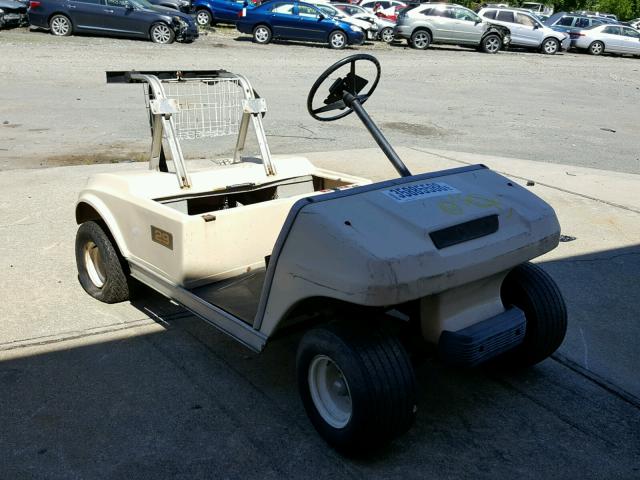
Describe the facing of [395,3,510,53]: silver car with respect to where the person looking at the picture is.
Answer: facing to the right of the viewer

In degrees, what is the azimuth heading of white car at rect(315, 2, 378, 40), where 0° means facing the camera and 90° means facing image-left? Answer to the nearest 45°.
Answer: approximately 315°

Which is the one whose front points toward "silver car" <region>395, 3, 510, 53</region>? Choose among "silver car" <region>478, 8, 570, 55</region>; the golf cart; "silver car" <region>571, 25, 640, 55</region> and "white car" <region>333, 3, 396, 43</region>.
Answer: "white car" <region>333, 3, 396, 43</region>

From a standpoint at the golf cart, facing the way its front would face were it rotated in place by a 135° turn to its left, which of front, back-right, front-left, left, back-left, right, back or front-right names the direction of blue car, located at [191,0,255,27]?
front

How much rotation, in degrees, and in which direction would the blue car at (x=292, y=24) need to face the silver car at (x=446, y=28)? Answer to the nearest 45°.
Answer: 0° — it already faces it

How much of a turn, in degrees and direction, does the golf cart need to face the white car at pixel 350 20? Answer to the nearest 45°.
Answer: approximately 135° to its left

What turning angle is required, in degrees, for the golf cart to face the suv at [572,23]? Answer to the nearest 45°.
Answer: approximately 135° to its left

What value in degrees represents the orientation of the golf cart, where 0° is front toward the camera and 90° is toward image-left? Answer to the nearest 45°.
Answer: approximately 315°

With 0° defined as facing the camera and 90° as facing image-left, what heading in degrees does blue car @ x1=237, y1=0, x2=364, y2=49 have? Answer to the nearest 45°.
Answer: approximately 270°
